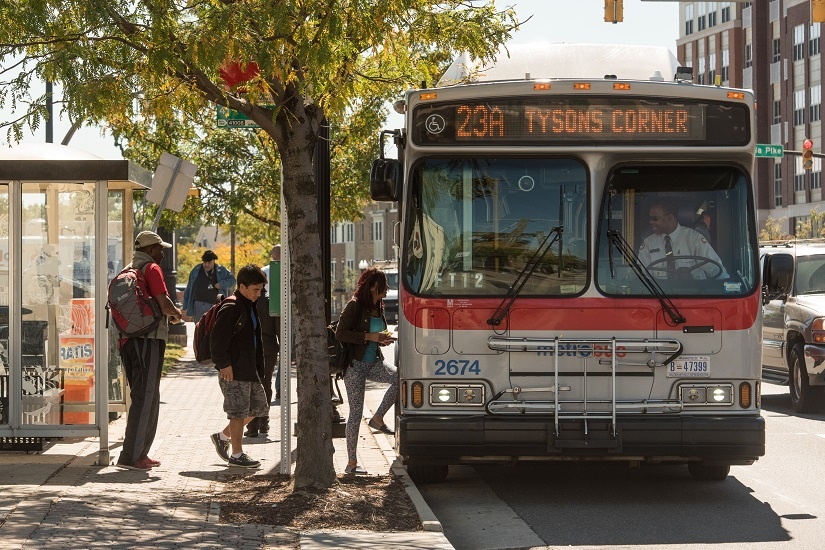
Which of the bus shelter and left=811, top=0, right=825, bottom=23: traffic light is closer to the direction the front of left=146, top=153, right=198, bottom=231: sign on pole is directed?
the traffic light

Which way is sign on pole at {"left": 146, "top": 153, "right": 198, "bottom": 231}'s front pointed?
away from the camera

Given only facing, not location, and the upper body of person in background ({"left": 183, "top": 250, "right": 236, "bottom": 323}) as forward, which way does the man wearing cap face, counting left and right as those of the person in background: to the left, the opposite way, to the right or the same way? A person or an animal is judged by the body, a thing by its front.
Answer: to the left

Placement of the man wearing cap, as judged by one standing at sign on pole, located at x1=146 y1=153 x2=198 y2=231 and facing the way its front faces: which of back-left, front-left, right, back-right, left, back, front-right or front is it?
back

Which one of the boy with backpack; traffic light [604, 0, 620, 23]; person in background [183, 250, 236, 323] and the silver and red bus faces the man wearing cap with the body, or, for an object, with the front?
the person in background

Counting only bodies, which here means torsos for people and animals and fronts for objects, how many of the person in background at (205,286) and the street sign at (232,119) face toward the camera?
2

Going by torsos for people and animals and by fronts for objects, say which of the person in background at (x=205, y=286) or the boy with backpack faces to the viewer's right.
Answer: the boy with backpack

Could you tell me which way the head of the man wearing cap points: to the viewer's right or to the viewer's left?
to the viewer's right

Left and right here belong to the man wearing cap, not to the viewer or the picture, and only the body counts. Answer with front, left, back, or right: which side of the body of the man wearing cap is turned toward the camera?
right

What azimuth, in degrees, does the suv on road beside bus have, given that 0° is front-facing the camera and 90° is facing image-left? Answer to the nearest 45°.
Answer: approximately 315°

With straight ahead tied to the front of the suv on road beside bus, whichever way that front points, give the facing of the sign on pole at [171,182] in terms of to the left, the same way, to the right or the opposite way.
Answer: the opposite way

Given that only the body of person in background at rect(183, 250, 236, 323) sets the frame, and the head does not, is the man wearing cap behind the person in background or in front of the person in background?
in front

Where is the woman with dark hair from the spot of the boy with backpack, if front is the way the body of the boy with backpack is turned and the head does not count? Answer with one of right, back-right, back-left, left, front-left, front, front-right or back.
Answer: front

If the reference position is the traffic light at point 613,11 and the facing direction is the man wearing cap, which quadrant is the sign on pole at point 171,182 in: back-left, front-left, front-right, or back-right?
front-right
